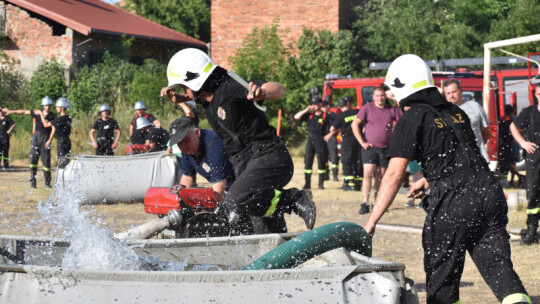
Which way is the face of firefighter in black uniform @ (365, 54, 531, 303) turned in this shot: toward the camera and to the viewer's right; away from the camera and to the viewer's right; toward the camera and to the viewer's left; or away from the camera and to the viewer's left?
away from the camera and to the viewer's left

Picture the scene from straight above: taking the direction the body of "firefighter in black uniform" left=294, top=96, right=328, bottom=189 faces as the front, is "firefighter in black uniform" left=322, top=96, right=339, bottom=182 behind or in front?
behind

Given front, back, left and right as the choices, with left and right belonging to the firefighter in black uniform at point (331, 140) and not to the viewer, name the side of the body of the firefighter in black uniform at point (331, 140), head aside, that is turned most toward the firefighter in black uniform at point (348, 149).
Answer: left

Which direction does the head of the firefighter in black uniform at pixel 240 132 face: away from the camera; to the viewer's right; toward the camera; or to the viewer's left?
to the viewer's left

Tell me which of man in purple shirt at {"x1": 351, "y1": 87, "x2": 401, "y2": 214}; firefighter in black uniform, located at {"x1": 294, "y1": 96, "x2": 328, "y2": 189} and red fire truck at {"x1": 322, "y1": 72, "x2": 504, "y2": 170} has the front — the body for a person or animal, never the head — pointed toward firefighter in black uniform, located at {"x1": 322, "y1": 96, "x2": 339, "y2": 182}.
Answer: the red fire truck

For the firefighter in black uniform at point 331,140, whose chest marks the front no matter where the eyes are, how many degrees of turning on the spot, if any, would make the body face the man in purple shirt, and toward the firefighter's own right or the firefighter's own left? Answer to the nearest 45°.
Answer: approximately 90° to the firefighter's own left

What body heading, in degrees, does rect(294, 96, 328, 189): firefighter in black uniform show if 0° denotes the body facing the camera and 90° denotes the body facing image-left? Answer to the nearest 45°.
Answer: approximately 0°

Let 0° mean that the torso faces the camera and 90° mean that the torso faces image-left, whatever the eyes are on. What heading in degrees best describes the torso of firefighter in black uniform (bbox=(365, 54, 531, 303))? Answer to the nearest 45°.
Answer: approximately 135°

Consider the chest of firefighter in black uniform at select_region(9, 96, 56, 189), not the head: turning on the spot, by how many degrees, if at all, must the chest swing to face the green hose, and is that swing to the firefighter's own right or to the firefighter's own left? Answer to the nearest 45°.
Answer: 0° — they already face it

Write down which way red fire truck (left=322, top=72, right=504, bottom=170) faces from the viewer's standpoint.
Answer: facing to the left of the viewer

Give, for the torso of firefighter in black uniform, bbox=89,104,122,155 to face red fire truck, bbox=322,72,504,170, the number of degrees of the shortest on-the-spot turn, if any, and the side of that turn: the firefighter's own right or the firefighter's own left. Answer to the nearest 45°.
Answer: approximately 90° to the firefighter's own left
